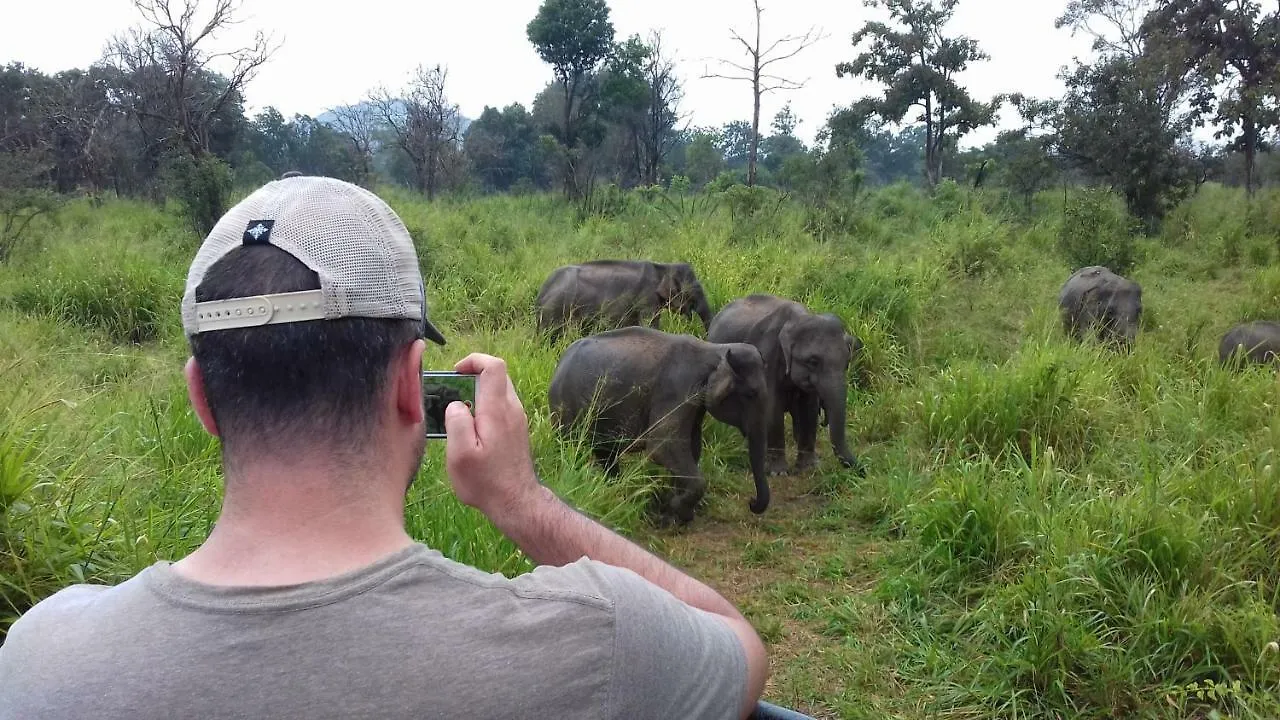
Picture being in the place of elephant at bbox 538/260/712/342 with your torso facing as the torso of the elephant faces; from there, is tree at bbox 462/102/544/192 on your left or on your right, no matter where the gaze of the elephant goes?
on your left

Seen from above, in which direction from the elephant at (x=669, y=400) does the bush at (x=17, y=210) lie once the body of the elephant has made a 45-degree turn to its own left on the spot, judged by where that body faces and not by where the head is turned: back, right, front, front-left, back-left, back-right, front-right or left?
left

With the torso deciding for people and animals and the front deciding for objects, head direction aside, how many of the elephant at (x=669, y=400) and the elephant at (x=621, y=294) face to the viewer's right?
2

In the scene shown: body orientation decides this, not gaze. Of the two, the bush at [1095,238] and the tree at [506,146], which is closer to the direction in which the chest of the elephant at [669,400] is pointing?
the bush

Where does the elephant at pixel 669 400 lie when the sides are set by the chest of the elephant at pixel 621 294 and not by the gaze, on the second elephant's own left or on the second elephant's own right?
on the second elephant's own right

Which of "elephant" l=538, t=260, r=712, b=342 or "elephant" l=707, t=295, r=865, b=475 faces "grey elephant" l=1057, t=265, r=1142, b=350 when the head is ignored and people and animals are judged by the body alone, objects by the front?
"elephant" l=538, t=260, r=712, b=342

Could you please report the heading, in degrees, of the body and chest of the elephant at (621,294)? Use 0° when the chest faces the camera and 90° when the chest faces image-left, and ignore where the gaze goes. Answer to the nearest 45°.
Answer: approximately 270°

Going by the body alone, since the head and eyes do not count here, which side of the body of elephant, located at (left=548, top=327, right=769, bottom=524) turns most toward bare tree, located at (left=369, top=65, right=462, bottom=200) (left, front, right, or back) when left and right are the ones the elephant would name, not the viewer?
left

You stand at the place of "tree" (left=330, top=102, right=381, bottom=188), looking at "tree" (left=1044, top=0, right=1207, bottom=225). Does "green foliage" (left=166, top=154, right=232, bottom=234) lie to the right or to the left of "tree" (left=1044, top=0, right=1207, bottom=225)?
right

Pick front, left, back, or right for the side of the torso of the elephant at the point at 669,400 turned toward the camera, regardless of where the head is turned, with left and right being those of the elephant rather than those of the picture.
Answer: right

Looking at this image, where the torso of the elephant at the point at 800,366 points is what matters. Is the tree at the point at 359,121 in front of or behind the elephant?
behind

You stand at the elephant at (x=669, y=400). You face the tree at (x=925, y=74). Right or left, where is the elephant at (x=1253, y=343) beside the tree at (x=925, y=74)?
right

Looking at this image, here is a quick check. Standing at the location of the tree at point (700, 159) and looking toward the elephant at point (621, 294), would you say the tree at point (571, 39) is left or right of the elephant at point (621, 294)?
right
